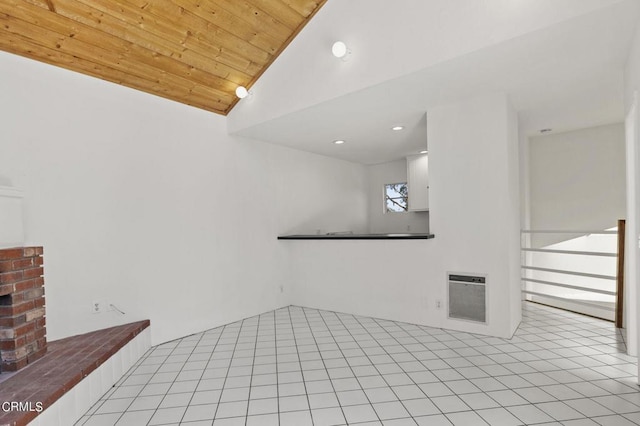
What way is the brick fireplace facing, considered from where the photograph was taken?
facing the viewer and to the right of the viewer

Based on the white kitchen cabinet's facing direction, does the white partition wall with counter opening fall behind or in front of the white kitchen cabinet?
in front

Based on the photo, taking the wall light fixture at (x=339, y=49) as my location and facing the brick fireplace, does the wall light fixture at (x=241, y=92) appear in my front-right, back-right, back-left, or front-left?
front-right

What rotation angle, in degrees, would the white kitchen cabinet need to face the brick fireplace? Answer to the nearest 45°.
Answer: approximately 45° to its right

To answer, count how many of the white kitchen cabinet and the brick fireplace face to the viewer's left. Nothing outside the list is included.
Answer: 0

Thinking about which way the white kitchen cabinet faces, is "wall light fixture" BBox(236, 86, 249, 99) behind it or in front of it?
in front

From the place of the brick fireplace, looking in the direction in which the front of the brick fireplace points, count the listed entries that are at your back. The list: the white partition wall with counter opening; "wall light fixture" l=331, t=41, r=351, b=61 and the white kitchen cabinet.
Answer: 0

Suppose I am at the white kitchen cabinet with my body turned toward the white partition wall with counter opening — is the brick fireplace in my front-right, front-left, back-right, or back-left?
front-right

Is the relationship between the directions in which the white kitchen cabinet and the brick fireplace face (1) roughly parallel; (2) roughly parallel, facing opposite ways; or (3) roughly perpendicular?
roughly perpendicular

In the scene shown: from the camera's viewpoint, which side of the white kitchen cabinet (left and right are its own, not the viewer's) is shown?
front

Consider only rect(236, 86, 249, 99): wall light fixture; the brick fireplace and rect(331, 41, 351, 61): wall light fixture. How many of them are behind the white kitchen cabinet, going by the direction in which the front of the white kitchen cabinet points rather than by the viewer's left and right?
0
